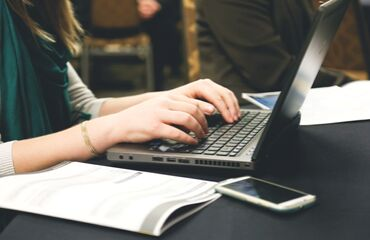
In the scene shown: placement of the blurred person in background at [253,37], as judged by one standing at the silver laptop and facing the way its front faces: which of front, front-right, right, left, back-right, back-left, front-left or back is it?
right

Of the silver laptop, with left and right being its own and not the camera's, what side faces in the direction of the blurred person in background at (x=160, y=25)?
right

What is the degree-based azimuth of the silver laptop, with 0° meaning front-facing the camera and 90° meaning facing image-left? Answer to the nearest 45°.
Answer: approximately 90°

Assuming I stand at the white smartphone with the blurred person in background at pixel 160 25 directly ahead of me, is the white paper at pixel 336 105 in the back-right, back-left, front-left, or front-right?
front-right
